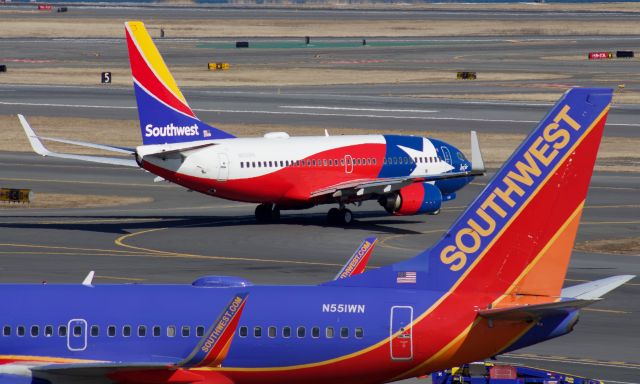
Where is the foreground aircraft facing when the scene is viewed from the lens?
facing to the left of the viewer
